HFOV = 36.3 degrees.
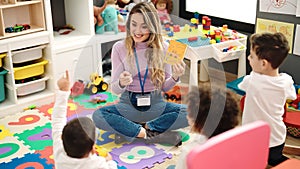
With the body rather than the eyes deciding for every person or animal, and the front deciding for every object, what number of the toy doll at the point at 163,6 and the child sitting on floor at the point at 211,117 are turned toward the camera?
1

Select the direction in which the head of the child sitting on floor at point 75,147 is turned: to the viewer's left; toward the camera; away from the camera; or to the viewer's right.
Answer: away from the camera

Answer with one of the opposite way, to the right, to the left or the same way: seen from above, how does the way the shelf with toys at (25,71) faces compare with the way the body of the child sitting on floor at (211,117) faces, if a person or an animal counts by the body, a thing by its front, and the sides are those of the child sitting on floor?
the opposite way

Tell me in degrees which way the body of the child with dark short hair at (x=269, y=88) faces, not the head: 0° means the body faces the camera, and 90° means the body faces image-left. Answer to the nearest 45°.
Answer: approximately 135°

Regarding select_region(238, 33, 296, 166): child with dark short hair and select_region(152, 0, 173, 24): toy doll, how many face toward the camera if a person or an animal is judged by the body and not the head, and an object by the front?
1

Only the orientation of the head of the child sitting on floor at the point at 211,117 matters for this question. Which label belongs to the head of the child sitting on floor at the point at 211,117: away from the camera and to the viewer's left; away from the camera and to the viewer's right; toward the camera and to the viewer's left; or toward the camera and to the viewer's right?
away from the camera and to the viewer's left

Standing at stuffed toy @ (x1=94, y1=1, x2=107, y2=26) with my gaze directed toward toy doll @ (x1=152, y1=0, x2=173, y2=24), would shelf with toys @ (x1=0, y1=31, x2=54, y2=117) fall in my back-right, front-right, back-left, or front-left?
back-right

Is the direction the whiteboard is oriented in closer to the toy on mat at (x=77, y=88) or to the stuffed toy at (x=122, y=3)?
the toy on mat

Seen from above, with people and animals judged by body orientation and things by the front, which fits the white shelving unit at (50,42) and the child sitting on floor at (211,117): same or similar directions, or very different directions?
very different directions

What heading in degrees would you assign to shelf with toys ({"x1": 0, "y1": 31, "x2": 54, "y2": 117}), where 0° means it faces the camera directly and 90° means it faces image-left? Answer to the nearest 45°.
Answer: approximately 315°

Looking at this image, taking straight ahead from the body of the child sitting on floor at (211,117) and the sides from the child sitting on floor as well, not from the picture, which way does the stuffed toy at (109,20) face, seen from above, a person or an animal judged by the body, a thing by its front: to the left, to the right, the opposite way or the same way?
the opposite way

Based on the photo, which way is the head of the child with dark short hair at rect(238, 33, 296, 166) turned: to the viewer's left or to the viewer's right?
to the viewer's left
